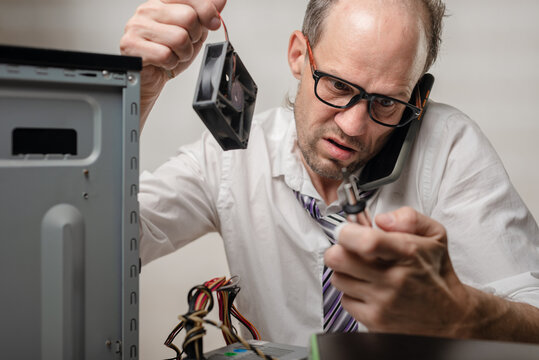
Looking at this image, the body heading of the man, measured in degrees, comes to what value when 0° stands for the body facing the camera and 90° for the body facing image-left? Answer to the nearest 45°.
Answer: approximately 0°

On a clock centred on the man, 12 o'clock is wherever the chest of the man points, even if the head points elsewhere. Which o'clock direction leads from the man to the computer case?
The computer case is roughly at 1 o'clock from the man.
